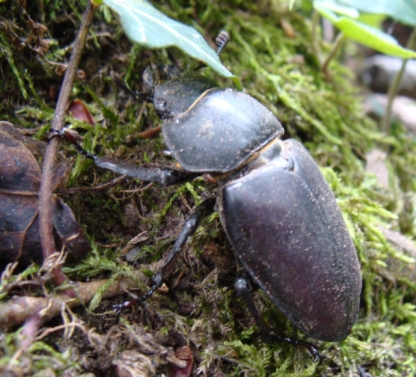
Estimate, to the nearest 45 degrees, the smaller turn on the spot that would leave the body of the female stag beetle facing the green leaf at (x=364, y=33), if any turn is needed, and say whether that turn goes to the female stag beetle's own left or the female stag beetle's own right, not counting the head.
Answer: approximately 45° to the female stag beetle's own right

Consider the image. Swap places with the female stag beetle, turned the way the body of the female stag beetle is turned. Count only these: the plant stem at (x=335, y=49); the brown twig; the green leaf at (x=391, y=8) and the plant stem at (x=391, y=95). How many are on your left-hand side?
1

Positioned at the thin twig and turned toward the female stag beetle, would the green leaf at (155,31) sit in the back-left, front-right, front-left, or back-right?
front-left

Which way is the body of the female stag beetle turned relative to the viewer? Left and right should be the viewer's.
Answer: facing away from the viewer and to the left of the viewer

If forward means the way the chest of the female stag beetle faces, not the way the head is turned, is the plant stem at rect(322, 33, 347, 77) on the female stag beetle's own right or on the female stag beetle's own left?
on the female stag beetle's own right

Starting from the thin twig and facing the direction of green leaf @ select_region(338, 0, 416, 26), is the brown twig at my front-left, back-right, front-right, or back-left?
back-right

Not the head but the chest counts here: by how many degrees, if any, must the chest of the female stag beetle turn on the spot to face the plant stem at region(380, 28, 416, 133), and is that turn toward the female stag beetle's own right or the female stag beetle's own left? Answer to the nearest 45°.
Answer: approximately 45° to the female stag beetle's own right

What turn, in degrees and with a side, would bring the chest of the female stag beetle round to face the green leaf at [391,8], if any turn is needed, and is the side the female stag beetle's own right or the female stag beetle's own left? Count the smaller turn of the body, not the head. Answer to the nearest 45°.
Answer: approximately 45° to the female stag beetle's own right

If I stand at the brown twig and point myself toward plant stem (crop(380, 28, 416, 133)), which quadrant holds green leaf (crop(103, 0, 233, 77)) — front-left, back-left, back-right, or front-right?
front-left
